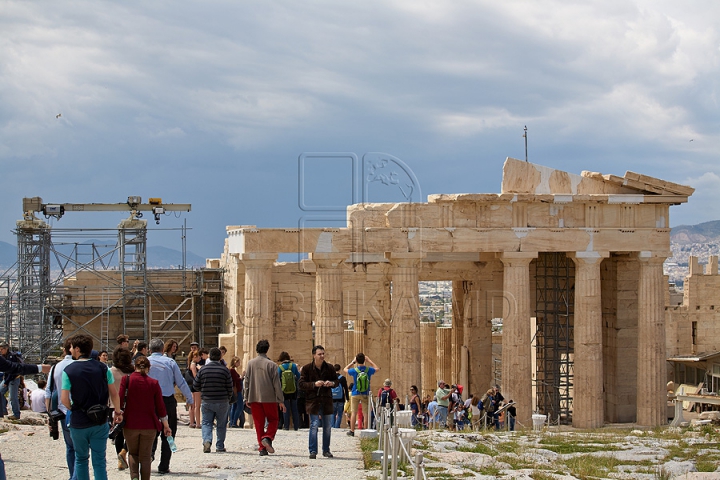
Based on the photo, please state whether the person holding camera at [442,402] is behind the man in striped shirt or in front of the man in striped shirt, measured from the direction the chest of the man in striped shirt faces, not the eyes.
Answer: in front

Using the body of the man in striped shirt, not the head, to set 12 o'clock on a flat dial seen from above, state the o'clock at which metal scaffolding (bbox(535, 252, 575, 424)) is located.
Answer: The metal scaffolding is roughly at 1 o'clock from the man in striped shirt.

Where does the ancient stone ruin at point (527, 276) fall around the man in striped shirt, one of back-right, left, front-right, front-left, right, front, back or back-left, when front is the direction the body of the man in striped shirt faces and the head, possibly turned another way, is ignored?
front-right

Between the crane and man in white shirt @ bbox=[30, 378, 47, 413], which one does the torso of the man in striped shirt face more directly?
the crane

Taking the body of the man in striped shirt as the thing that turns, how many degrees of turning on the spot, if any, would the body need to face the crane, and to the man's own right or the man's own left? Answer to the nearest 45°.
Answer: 0° — they already face it

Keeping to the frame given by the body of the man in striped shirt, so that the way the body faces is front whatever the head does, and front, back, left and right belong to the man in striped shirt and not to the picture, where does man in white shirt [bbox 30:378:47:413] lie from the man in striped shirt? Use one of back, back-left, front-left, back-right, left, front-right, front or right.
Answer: front-left

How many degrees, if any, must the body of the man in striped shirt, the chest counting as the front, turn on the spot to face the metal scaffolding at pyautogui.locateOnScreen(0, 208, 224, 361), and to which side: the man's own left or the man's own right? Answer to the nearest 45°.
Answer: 0° — they already face it

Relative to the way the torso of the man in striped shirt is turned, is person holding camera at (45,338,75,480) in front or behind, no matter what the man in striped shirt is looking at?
behind

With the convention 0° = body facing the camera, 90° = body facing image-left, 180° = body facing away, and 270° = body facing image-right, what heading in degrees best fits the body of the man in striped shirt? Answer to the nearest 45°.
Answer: approximately 180°
